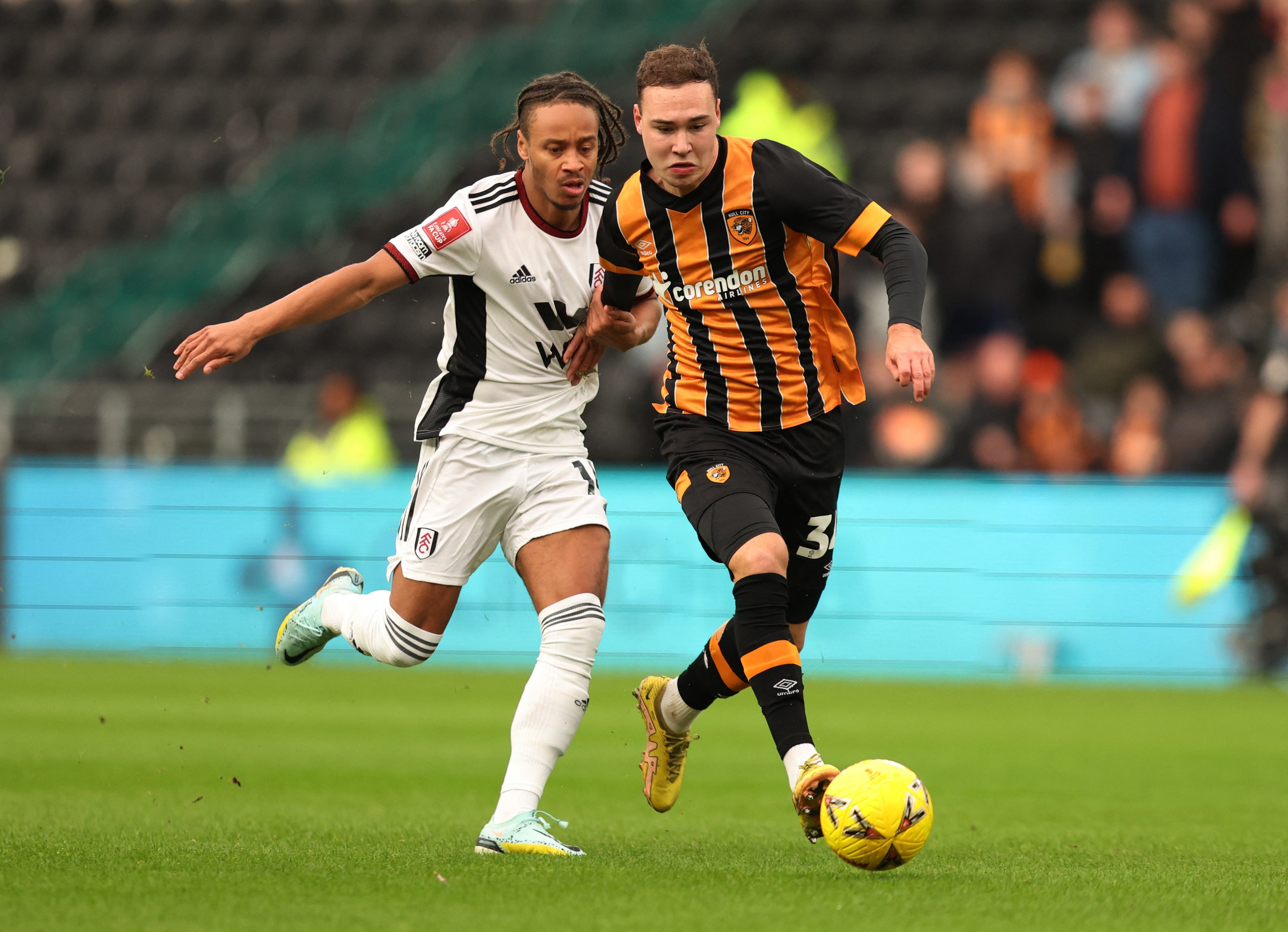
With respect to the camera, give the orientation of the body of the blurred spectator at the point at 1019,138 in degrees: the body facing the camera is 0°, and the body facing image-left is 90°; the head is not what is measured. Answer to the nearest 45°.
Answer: approximately 0°
